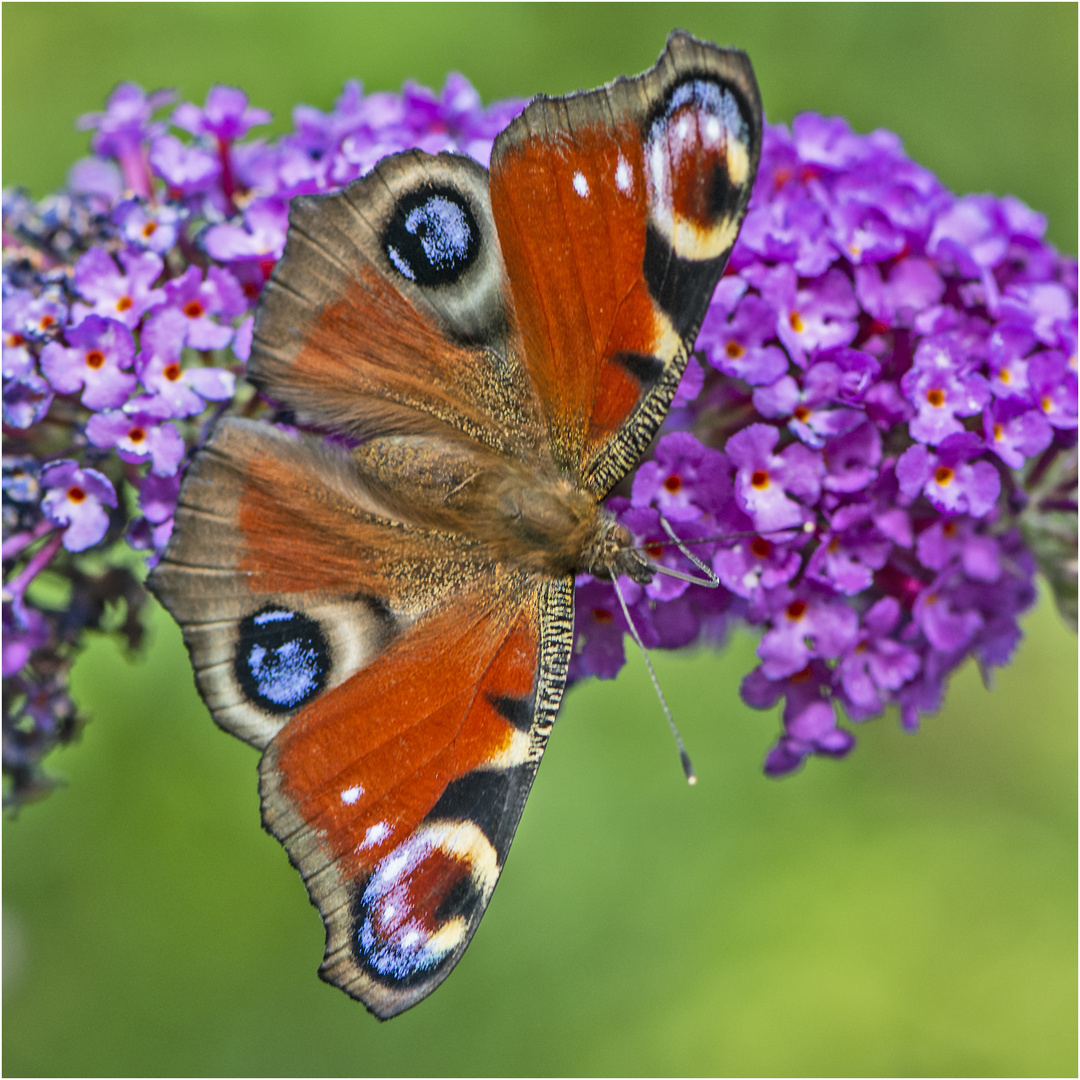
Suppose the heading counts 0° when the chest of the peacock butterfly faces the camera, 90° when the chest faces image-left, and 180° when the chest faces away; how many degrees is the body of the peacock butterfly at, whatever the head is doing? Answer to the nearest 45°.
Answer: approximately 270°
